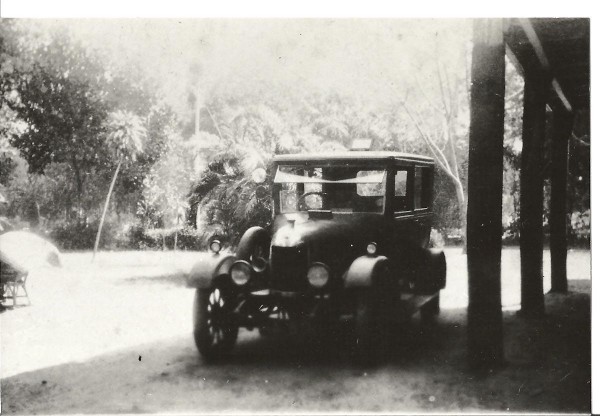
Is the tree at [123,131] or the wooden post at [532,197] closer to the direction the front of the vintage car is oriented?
the tree

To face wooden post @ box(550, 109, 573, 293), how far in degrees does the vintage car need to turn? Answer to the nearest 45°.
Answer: approximately 180°

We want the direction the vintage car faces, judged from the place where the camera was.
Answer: facing the viewer and to the left of the viewer

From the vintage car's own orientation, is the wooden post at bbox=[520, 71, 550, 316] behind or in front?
behind

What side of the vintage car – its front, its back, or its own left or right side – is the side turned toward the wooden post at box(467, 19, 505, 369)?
left

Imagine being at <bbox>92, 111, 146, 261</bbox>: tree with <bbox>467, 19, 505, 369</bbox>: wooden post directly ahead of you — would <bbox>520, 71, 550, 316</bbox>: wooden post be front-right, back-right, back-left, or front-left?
front-left
